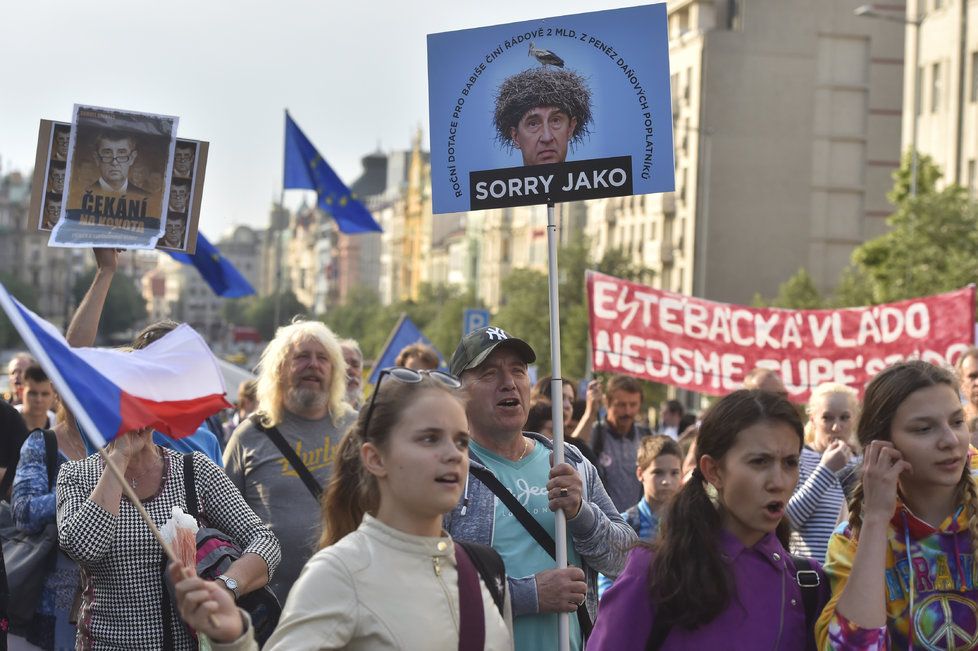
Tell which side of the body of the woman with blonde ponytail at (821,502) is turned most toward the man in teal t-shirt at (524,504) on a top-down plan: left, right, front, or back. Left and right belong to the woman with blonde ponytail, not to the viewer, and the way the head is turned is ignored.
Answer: right

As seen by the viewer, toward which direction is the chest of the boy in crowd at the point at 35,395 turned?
toward the camera

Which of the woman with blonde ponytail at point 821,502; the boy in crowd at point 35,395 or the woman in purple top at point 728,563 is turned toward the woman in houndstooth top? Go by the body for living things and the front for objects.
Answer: the boy in crowd

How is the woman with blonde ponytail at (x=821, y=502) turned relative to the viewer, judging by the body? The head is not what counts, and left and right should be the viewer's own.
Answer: facing the viewer and to the right of the viewer

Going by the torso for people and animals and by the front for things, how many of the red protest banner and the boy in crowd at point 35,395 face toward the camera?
2

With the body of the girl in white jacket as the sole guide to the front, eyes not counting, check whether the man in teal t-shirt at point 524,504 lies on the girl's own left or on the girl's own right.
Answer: on the girl's own left

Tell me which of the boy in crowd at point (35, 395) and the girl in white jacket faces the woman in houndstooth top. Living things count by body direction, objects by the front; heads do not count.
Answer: the boy in crowd

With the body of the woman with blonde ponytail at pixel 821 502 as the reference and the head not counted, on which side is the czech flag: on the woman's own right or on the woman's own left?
on the woman's own right

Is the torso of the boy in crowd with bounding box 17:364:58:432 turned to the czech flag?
yes
